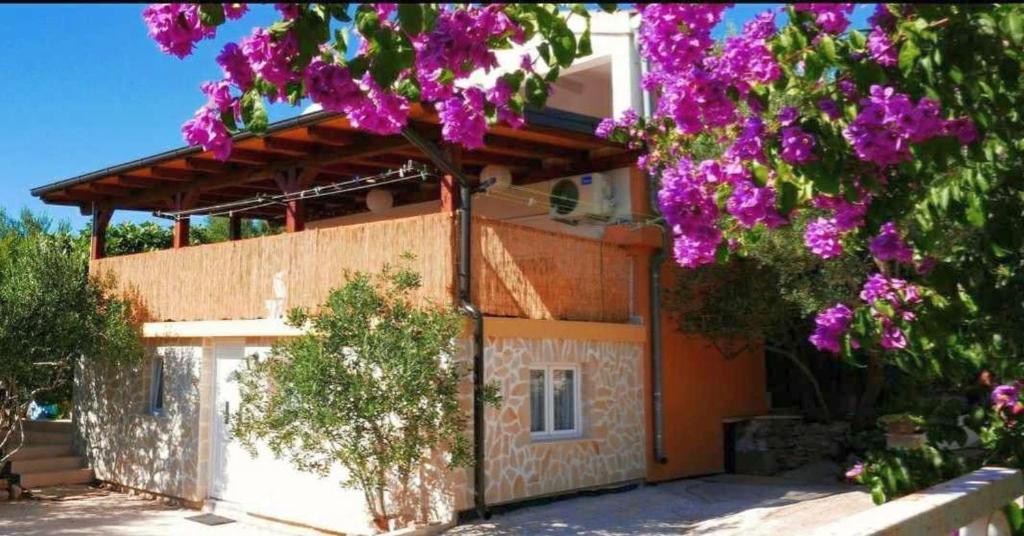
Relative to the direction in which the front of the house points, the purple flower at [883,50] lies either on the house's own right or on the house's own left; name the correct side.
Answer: on the house's own left

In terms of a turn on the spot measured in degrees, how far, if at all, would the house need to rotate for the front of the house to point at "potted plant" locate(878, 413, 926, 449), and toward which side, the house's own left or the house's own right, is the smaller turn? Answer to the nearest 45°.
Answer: approximately 135° to the house's own left

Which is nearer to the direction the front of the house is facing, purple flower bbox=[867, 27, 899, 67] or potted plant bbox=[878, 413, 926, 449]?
the purple flower

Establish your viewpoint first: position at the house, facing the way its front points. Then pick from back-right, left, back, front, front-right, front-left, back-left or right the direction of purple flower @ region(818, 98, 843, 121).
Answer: front-left

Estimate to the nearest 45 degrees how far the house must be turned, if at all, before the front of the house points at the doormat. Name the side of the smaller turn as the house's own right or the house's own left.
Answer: approximately 45° to the house's own right

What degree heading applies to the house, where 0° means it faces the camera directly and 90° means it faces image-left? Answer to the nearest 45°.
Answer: approximately 45°

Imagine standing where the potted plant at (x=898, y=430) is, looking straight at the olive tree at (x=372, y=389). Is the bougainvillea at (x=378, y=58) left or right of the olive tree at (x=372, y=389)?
left

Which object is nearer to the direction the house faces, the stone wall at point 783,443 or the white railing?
the white railing
